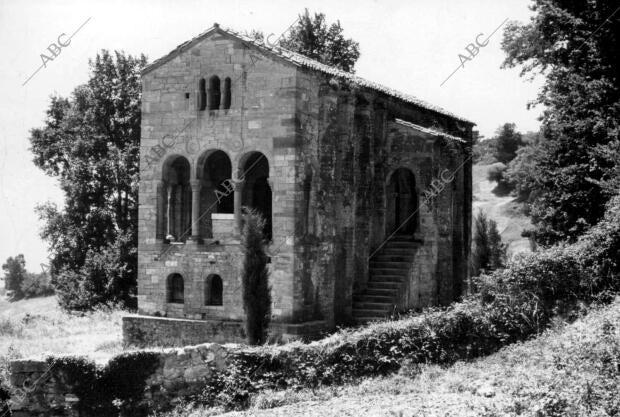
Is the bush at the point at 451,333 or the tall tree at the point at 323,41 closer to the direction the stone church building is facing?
the bush

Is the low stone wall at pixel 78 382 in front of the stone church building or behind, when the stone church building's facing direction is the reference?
in front

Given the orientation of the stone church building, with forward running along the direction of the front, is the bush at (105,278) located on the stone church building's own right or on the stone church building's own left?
on the stone church building's own right

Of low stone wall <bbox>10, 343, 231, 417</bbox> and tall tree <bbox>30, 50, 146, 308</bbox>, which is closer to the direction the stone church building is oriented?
the low stone wall
